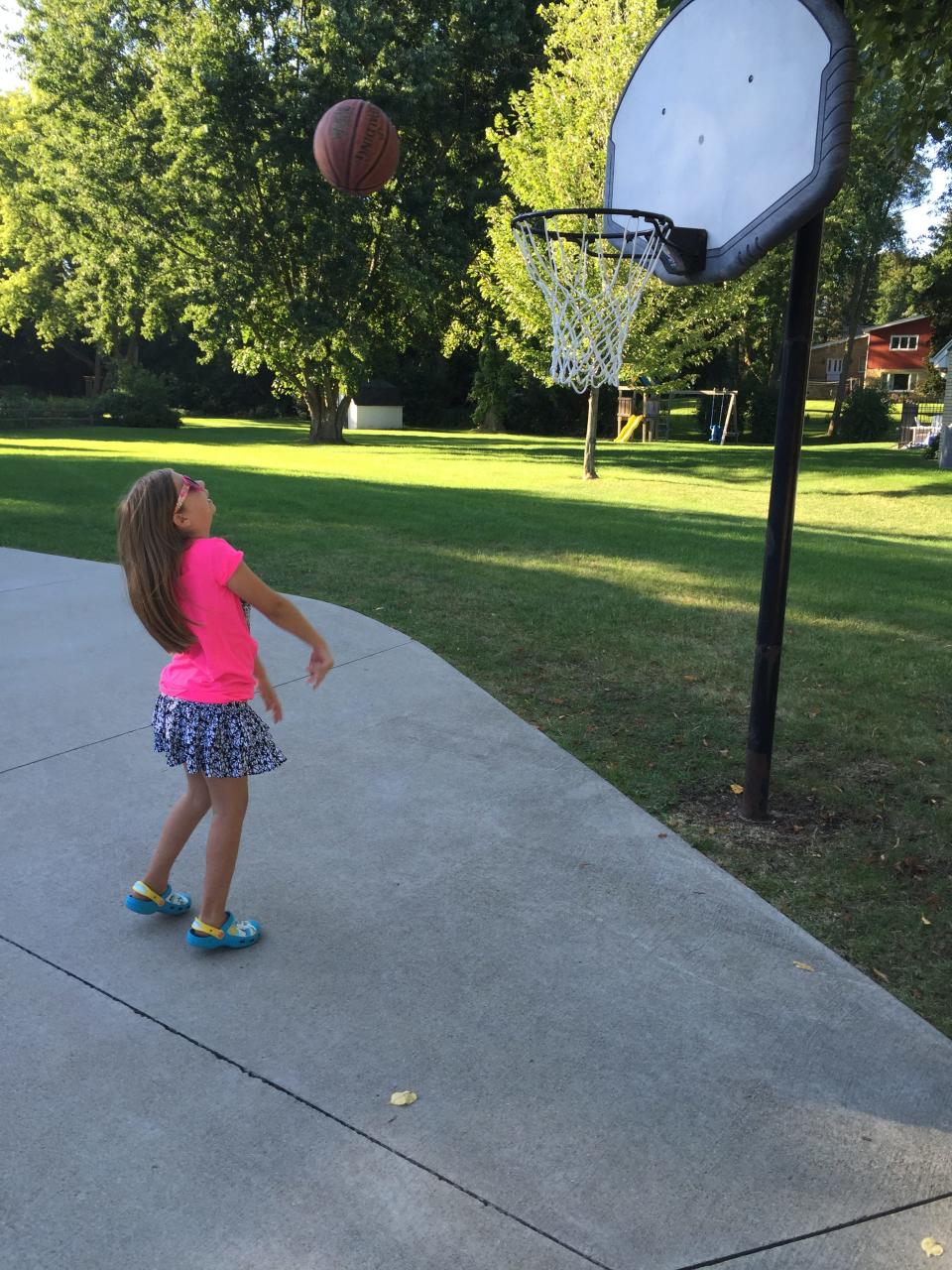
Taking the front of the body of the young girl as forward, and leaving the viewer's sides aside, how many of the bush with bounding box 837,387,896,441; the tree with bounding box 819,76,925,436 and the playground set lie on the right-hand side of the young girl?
0

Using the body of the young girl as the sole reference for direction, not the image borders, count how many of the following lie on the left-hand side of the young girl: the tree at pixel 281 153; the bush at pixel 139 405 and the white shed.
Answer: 3

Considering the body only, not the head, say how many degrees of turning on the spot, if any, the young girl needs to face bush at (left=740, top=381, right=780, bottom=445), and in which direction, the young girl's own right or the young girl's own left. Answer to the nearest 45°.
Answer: approximately 45° to the young girl's own left

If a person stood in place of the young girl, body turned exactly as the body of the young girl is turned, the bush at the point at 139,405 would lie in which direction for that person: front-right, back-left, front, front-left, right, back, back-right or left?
left

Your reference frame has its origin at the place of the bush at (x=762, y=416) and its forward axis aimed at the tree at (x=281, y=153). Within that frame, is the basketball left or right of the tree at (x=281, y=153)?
left

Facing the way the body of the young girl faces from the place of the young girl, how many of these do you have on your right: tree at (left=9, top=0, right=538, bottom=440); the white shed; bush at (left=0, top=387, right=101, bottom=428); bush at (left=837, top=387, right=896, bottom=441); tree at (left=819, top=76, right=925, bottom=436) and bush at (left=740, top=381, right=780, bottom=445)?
0

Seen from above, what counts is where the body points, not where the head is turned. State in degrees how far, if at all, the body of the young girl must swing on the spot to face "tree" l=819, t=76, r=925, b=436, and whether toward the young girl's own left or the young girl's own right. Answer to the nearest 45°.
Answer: approximately 45° to the young girl's own left

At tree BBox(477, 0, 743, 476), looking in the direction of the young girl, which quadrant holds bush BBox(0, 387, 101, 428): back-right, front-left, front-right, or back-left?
back-right

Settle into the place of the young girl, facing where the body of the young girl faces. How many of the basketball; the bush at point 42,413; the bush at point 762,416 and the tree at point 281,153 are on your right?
0

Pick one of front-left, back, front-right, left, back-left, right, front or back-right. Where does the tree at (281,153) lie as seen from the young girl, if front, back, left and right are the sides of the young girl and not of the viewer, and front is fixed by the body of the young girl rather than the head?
left

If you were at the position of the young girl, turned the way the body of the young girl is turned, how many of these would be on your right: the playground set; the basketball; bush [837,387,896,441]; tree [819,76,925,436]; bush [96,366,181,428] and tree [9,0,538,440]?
0

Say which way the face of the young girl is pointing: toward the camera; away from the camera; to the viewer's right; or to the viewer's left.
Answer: to the viewer's right

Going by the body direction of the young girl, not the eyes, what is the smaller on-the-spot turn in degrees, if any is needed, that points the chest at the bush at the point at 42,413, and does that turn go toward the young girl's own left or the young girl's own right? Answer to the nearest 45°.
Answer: approximately 90° to the young girl's own left

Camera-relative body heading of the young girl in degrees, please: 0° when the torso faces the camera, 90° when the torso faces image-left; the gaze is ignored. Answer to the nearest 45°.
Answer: approximately 270°
